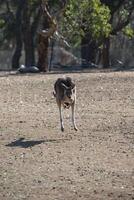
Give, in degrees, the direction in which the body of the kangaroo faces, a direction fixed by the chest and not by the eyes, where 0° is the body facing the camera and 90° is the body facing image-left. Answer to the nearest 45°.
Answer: approximately 0°

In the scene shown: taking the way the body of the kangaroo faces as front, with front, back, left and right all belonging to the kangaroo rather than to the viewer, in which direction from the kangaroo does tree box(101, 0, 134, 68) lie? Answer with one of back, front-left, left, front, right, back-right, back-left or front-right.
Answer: back
